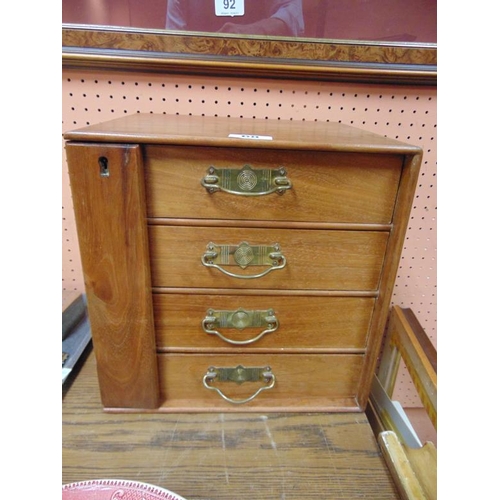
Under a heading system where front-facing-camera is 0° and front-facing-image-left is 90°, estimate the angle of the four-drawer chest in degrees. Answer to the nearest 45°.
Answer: approximately 0°
